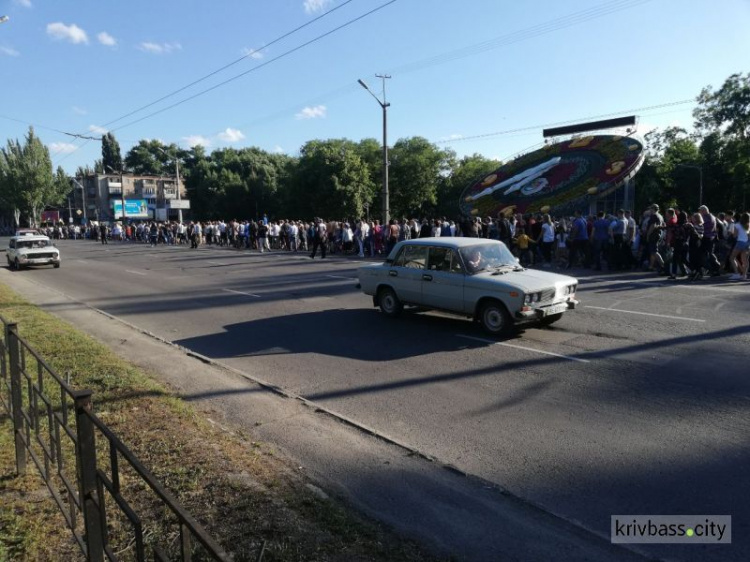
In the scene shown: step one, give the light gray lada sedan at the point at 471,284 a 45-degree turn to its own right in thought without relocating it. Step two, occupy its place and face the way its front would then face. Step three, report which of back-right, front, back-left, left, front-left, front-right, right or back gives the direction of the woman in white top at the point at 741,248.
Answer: back-left

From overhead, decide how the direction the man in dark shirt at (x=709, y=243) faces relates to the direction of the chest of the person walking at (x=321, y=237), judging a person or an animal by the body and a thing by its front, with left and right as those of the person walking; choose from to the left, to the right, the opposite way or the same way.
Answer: the same way

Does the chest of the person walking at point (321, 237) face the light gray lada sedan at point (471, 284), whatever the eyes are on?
no

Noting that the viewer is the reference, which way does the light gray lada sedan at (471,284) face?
facing the viewer and to the right of the viewer

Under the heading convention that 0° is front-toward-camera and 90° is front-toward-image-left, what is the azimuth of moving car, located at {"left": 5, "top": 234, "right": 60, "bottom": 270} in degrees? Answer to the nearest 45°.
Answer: approximately 315°

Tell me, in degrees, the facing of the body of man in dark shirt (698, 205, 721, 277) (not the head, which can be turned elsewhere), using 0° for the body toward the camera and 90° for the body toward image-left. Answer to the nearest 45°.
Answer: approximately 90°

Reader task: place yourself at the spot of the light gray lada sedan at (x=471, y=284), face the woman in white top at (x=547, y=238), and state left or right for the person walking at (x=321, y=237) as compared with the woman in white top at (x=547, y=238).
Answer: left

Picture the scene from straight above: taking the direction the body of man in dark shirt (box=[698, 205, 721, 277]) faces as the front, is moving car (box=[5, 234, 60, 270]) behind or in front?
in front
